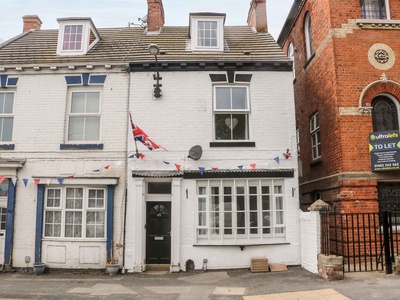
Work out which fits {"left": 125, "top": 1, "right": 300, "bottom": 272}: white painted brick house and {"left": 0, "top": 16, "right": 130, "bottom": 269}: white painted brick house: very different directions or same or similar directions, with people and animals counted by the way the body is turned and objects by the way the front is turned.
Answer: same or similar directions

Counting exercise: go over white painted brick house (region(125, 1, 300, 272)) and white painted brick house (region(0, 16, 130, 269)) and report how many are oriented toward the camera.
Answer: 2

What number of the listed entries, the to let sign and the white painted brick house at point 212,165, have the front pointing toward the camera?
2

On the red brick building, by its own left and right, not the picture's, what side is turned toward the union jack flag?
right

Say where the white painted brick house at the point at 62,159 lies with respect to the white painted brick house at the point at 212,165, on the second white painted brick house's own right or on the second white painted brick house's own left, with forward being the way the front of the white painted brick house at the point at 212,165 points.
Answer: on the second white painted brick house's own right

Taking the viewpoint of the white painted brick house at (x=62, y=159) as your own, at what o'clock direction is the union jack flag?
The union jack flag is roughly at 10 o'clock from the white painted brick house.

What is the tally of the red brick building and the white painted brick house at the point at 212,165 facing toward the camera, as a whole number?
2

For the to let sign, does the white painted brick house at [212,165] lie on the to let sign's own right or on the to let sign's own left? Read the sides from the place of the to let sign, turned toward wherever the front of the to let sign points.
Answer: on the to let sign's own right

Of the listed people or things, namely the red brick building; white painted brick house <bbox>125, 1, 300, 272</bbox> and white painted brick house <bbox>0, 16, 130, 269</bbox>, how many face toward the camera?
3

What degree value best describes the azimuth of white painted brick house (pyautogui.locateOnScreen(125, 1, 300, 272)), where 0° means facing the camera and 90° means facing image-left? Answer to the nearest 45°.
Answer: approximately 0°

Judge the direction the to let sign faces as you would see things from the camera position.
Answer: facing the viewer

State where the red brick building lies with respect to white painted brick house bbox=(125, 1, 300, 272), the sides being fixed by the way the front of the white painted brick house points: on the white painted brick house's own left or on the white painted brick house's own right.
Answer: on the white painted brick house's own left

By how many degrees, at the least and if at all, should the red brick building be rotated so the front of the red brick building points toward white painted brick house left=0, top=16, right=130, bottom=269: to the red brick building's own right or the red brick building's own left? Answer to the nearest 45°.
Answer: approximately 90° to the red brick building's own right

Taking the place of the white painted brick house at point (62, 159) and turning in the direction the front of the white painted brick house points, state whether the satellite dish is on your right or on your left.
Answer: on your left
